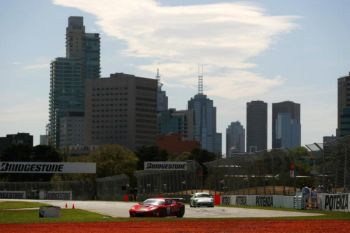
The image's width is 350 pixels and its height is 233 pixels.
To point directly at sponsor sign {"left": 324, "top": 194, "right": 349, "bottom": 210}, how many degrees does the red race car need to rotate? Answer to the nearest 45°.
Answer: approximately 135° to its left

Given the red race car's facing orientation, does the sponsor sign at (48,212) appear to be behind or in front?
in front

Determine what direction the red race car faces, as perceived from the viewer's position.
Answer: facing the viewer and to the left of the viewer
